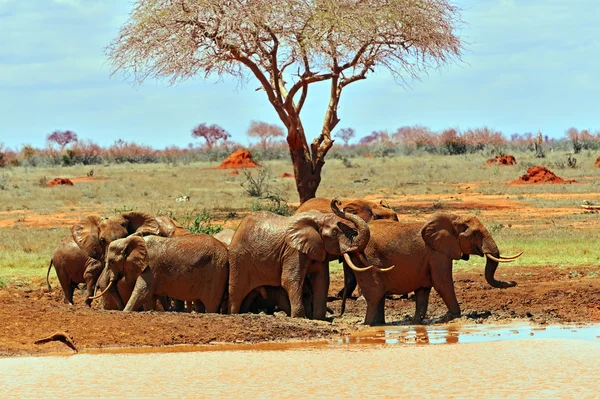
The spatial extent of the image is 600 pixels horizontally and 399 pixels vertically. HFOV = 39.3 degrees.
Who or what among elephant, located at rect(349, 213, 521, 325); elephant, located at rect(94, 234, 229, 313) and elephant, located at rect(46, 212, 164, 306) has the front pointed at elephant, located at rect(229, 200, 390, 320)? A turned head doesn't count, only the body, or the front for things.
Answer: elephant, located at rect(46, 212, 164, 306)

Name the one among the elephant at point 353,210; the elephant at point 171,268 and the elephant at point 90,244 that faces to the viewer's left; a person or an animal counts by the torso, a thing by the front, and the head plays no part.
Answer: the elephant at point 171,268

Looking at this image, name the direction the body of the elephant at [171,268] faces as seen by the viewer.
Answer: to the viewer's left

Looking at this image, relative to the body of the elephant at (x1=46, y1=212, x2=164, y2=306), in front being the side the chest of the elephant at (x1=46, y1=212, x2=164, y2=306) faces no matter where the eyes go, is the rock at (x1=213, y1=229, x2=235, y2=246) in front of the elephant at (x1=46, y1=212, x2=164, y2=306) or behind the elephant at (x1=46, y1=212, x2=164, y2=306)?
in front

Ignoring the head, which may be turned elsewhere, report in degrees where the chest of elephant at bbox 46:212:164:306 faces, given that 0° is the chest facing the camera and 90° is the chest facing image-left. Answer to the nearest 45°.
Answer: approximately 315°

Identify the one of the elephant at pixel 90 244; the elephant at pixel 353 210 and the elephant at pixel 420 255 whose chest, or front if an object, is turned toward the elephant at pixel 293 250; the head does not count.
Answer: the elephant at pixel 90 244

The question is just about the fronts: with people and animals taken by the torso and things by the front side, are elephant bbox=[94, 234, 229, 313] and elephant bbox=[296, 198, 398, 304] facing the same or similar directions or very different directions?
very different directions

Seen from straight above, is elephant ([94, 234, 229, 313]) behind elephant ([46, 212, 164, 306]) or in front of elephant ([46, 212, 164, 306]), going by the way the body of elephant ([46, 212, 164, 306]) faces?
in front

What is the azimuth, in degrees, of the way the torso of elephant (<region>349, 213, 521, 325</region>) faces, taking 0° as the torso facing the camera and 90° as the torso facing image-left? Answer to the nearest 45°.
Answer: approximately 270°

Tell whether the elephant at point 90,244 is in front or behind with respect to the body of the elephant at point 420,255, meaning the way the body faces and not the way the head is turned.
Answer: behind

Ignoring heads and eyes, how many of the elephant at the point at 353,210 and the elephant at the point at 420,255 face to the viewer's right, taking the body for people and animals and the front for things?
2

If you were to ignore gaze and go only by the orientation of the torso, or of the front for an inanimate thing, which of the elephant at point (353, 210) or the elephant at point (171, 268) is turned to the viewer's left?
the elephant at point (171, 268)

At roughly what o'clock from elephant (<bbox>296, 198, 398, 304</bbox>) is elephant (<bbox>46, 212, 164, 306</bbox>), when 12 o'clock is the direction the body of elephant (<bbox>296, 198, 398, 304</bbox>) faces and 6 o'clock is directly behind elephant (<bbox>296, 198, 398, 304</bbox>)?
elephant (<bbox>46, 212, 164, 306</bbox>) is roughly at 6 o'clock from elephant (<bbox>296, 198, 398, 304</bbox>).

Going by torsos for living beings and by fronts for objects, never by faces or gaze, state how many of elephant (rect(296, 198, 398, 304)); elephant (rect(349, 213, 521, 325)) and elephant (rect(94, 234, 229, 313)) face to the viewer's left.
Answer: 1

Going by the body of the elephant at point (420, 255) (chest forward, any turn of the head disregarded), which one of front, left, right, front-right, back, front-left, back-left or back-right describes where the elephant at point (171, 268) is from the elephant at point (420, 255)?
back

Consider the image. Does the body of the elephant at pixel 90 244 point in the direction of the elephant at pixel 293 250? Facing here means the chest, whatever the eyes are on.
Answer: yes

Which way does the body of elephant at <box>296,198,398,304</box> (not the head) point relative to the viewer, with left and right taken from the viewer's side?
facing to the right of the viewer

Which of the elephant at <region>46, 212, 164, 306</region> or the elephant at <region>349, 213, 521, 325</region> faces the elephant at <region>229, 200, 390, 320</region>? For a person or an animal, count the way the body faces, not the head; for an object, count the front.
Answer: the elephant at <region>46, 212, 164, 306</region>
